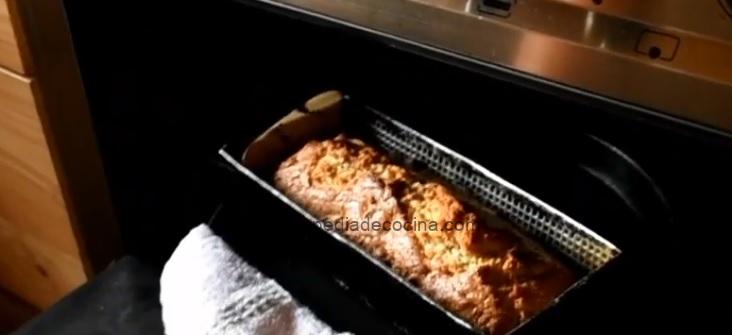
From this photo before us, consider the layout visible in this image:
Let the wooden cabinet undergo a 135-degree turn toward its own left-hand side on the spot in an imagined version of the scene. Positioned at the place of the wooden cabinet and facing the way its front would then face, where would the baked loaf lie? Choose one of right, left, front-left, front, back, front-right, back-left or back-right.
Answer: front-right

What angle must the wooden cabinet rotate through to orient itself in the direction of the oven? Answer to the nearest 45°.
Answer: approximately 90° to its left

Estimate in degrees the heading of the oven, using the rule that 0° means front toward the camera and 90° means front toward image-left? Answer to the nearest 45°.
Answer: approximately 45°

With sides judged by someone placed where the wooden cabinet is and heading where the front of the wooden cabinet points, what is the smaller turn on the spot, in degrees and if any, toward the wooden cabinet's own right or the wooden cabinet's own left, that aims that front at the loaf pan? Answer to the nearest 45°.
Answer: approximately 90° to the wooden cabinet's own left

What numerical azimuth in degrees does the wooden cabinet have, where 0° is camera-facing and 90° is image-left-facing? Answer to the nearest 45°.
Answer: approximately 45°
